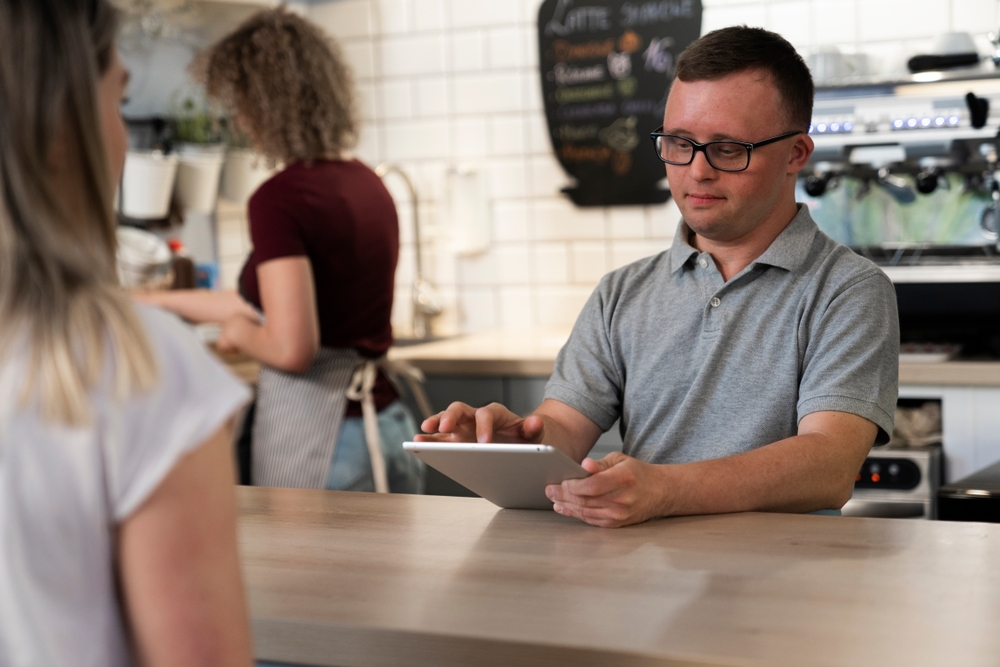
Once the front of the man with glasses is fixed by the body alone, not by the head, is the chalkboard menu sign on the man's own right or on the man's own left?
on the man's own right

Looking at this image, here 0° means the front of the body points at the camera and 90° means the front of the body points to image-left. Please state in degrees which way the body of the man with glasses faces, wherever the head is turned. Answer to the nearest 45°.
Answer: approximately 45°

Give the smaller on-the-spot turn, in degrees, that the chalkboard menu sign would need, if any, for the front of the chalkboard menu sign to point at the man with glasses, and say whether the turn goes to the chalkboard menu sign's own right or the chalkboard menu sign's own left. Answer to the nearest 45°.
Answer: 0° — it already faces them

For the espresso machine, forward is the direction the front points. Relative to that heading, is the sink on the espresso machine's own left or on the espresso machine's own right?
on the espresso machine's own right

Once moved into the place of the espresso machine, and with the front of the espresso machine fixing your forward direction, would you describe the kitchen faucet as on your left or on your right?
on your right

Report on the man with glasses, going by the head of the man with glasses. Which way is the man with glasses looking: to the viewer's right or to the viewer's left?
to the viewer's left
